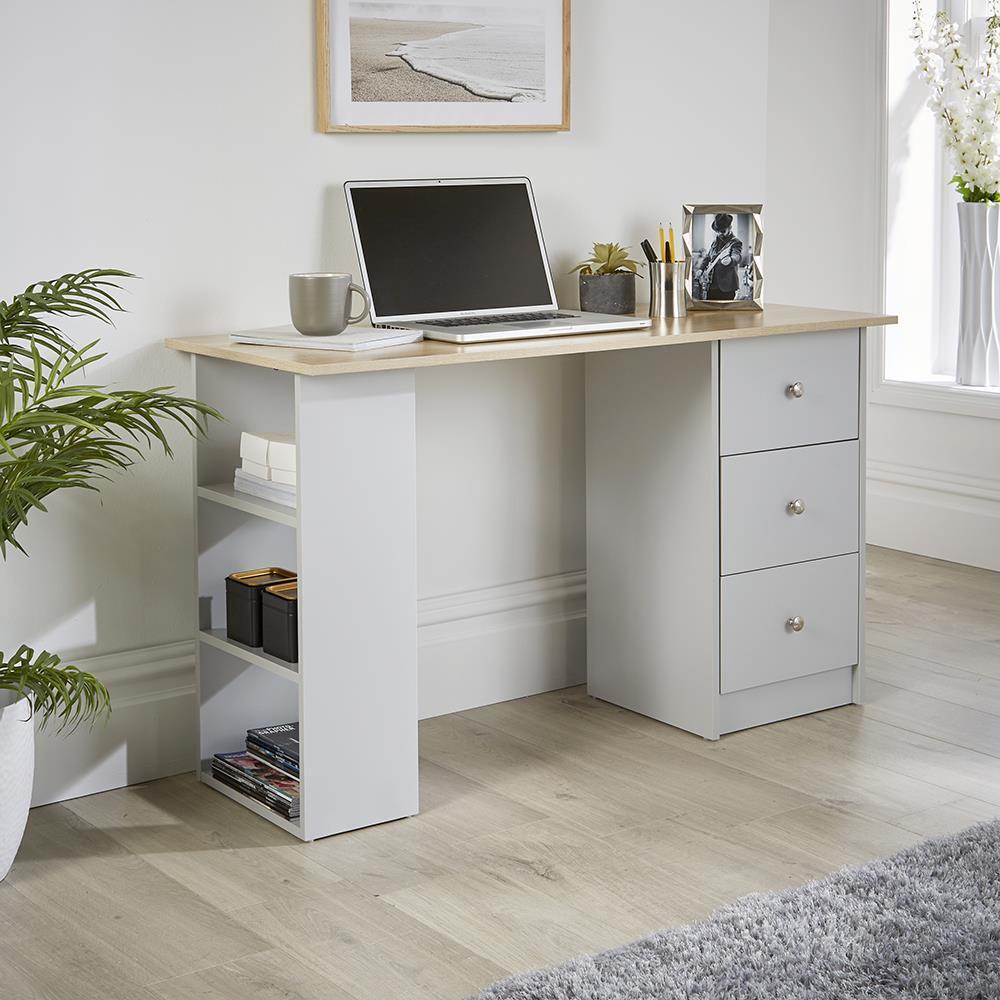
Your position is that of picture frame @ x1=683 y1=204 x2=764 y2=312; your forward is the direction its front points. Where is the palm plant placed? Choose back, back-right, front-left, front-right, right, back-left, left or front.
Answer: front-right

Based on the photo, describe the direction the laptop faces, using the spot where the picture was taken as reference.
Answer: facing the viewer and to the right of the viewer

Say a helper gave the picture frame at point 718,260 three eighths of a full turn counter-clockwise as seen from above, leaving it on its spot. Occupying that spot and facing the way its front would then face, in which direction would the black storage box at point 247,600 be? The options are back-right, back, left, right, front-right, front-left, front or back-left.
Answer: back

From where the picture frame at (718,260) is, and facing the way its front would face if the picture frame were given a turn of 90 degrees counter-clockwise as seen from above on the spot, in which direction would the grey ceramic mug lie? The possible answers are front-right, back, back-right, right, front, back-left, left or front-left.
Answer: back-right

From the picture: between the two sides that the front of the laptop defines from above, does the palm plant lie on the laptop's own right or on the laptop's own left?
on the laptop's own right

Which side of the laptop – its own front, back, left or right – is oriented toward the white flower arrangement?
left

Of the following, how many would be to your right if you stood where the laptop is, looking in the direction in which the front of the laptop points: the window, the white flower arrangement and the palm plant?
1

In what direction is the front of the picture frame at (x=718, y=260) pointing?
toward the camera

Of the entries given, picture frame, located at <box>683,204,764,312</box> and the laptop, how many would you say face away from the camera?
0

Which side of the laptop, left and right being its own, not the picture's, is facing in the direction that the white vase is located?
left
